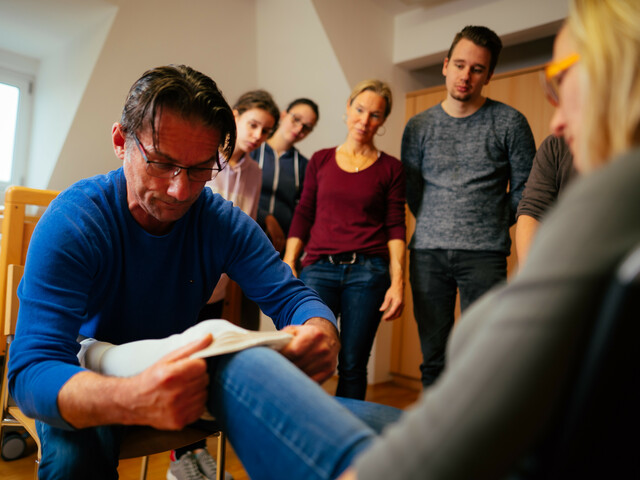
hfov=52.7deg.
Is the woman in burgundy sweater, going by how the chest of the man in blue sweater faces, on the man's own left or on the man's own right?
on the man's own left

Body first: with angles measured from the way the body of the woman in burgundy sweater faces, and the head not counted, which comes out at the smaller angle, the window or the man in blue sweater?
the man in blue sweater

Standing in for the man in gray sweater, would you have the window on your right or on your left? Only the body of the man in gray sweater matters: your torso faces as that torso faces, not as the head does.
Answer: on your right

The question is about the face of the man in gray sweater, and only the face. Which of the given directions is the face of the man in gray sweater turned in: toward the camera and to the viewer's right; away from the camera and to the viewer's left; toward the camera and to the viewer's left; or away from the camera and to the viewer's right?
toward the camera and to the viewer's left

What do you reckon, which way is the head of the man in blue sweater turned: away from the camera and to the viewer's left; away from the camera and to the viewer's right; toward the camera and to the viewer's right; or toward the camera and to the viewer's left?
toward the camera and to the viewer's right

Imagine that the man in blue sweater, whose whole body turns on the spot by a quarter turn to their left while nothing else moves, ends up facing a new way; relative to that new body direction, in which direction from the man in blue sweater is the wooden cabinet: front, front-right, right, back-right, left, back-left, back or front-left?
front

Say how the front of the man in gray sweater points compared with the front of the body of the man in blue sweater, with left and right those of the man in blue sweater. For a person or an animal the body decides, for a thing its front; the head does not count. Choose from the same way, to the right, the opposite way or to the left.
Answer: to the right

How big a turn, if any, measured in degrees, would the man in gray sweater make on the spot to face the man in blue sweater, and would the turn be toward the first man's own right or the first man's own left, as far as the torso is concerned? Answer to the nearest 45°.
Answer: approximately 45° to the first man's own right

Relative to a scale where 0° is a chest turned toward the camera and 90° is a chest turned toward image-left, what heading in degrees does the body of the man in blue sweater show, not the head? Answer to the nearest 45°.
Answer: approximately 315°

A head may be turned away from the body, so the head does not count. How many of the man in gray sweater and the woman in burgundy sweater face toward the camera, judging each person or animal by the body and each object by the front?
2
